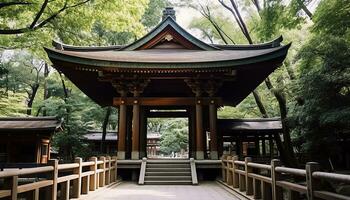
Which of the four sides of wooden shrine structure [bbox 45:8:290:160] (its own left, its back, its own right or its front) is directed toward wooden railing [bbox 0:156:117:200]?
front

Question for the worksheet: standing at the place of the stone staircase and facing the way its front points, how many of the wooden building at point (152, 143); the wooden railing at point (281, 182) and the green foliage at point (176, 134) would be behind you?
2

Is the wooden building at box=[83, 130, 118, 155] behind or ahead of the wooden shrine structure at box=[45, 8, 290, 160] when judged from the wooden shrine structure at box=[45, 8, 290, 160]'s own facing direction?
behind

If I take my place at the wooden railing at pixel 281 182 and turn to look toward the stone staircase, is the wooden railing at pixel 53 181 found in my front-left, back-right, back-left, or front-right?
front-left

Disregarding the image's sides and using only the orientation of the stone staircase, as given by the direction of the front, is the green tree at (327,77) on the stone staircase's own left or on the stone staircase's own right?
on the stone staircase's own left

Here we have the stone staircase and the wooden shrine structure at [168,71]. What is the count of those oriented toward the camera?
2

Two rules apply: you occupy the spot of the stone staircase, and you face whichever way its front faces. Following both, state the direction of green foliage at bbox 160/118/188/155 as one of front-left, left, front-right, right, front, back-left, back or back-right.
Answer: back

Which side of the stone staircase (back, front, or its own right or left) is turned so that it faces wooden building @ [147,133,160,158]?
back

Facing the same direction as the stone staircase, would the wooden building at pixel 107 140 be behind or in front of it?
behind

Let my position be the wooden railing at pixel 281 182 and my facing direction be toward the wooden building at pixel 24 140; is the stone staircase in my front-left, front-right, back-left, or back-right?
front-right

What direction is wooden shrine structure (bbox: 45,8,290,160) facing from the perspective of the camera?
toward the camera
